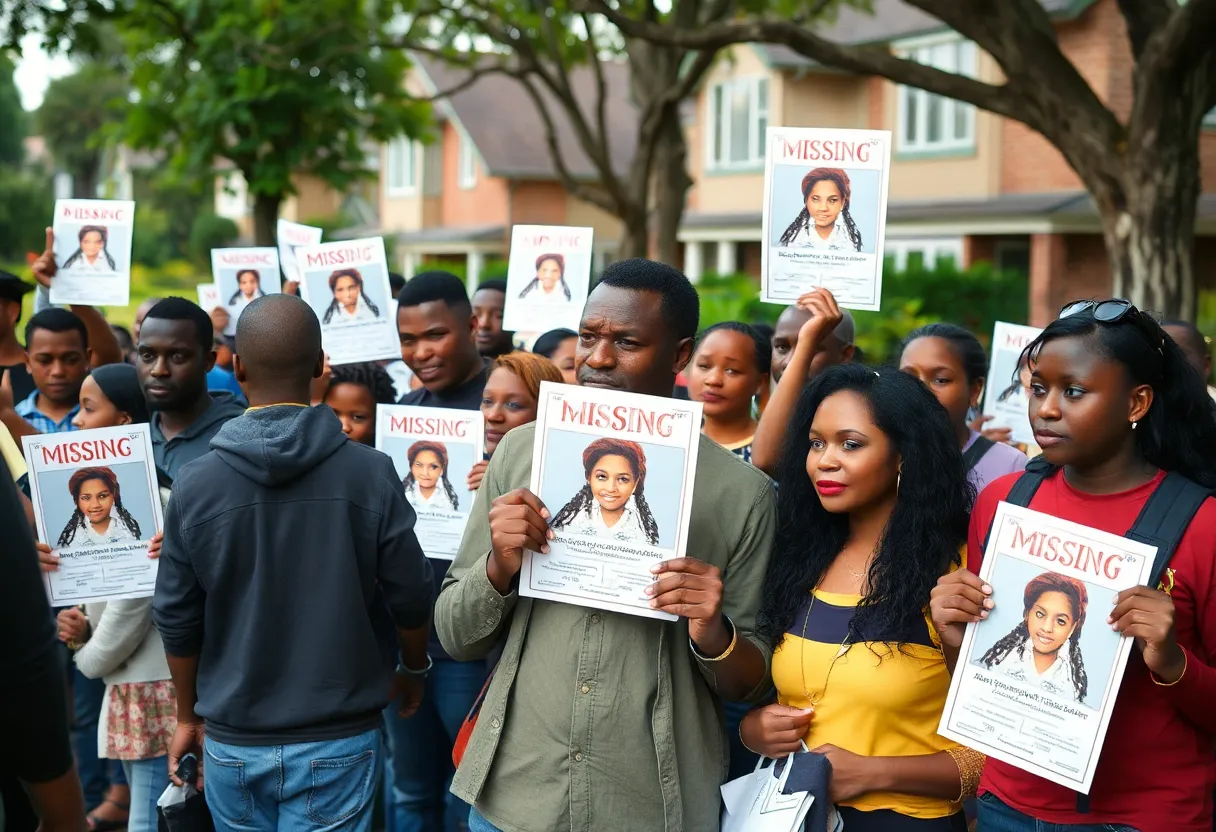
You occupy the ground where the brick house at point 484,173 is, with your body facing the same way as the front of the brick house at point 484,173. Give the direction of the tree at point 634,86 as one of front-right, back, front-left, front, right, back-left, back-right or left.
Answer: front-left

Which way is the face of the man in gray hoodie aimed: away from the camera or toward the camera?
away from the camera

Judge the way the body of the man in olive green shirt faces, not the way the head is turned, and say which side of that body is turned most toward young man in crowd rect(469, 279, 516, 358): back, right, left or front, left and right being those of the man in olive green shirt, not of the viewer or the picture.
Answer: back

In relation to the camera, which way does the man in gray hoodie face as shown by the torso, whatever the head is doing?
away from the camera

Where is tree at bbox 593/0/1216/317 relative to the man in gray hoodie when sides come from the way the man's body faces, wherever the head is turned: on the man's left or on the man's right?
on the man's right

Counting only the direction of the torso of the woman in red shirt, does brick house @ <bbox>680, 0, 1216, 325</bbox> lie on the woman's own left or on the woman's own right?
on the woman's own right

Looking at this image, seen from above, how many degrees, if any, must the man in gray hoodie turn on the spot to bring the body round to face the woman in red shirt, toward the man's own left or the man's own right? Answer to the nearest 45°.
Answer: approximately 135° to the man's own right

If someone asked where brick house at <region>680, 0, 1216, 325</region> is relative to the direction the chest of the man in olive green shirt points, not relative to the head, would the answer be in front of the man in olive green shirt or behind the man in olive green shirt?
behind

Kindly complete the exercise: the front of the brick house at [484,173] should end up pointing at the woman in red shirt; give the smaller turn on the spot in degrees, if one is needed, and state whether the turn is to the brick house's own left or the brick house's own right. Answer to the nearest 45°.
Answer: approximately 45° to the brick house's own left

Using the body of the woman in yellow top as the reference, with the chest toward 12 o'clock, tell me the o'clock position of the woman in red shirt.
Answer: The woman in red shirt is roughly at 8 o'clock from the woman in yellow top.

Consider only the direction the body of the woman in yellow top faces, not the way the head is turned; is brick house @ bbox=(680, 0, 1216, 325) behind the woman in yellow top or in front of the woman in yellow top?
behind

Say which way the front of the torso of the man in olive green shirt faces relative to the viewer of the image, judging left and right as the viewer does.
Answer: facing the viewer

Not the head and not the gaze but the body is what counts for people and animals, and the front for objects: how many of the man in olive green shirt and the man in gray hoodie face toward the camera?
1
